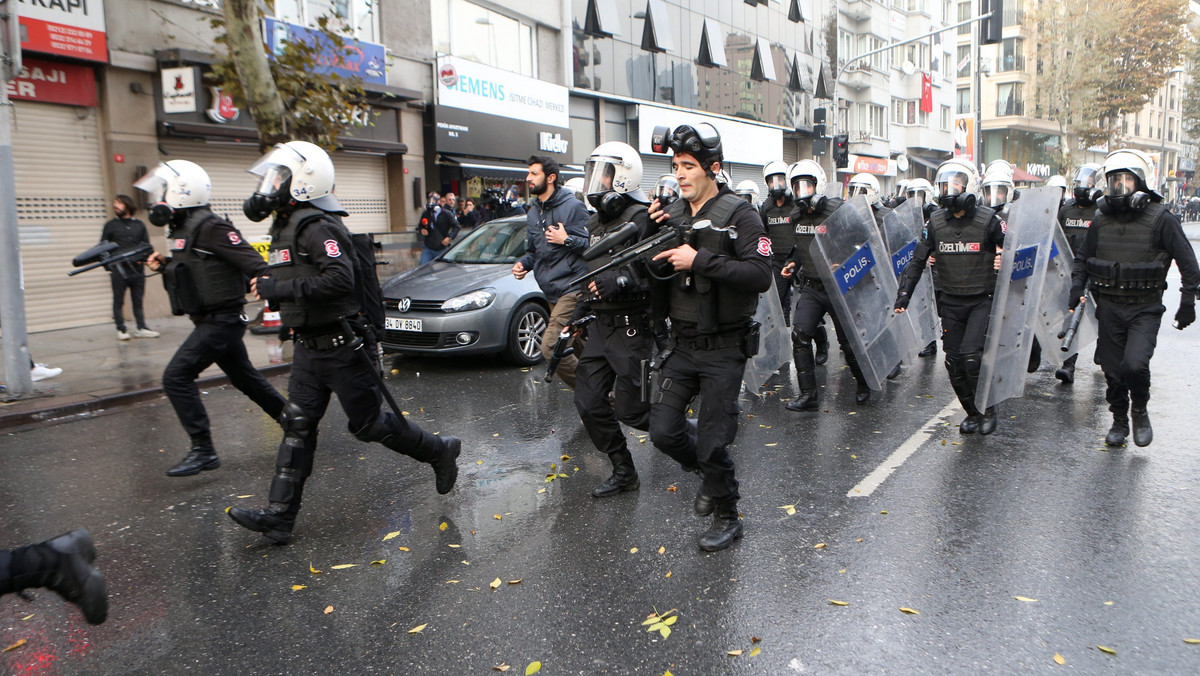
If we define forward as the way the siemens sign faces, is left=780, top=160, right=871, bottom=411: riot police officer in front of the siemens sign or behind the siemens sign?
in front

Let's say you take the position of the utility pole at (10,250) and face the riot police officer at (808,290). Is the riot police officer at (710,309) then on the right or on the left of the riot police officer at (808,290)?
right

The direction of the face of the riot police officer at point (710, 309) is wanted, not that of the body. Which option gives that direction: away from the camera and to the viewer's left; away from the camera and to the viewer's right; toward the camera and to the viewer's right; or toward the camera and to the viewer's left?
toward the camera and to the viewer's left

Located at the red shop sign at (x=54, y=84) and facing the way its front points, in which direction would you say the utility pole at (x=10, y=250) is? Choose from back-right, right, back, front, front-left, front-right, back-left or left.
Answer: front-right

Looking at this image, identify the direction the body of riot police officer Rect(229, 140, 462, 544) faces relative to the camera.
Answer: to the viewer's left

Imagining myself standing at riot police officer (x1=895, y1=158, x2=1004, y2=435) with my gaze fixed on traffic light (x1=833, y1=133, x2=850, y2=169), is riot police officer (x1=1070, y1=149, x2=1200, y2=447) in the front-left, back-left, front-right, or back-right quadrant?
back-right

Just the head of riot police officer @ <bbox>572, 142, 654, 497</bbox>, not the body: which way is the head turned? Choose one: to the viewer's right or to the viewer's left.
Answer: to the viewer's left

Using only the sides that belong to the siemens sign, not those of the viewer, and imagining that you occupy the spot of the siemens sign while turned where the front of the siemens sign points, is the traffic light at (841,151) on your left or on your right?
on your left

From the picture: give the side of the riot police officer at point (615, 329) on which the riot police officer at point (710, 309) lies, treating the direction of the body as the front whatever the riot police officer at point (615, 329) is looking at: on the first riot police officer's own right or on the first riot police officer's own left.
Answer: on the first riot police officer's own left

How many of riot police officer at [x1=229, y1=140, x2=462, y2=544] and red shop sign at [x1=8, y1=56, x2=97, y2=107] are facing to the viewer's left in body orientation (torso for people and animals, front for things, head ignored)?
1

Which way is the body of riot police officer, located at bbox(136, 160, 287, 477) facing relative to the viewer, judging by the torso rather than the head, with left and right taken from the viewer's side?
facing to the left of the viewer

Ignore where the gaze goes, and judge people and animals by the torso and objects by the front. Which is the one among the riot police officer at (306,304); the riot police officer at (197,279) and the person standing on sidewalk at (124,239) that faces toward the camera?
the person standing on sidewalk

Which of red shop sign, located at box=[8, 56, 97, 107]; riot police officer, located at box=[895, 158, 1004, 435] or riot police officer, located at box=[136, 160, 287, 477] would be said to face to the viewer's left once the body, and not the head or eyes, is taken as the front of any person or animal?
riot police officer, located at box=[136, 160, 287, 477]

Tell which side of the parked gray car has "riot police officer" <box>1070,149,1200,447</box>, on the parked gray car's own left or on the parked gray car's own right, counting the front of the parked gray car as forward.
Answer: on the parked gray car's own left

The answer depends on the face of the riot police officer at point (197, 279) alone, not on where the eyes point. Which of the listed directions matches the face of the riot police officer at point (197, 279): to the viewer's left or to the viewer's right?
to the viewer's left

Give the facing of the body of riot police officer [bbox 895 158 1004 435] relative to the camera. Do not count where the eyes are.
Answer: toward the camera
